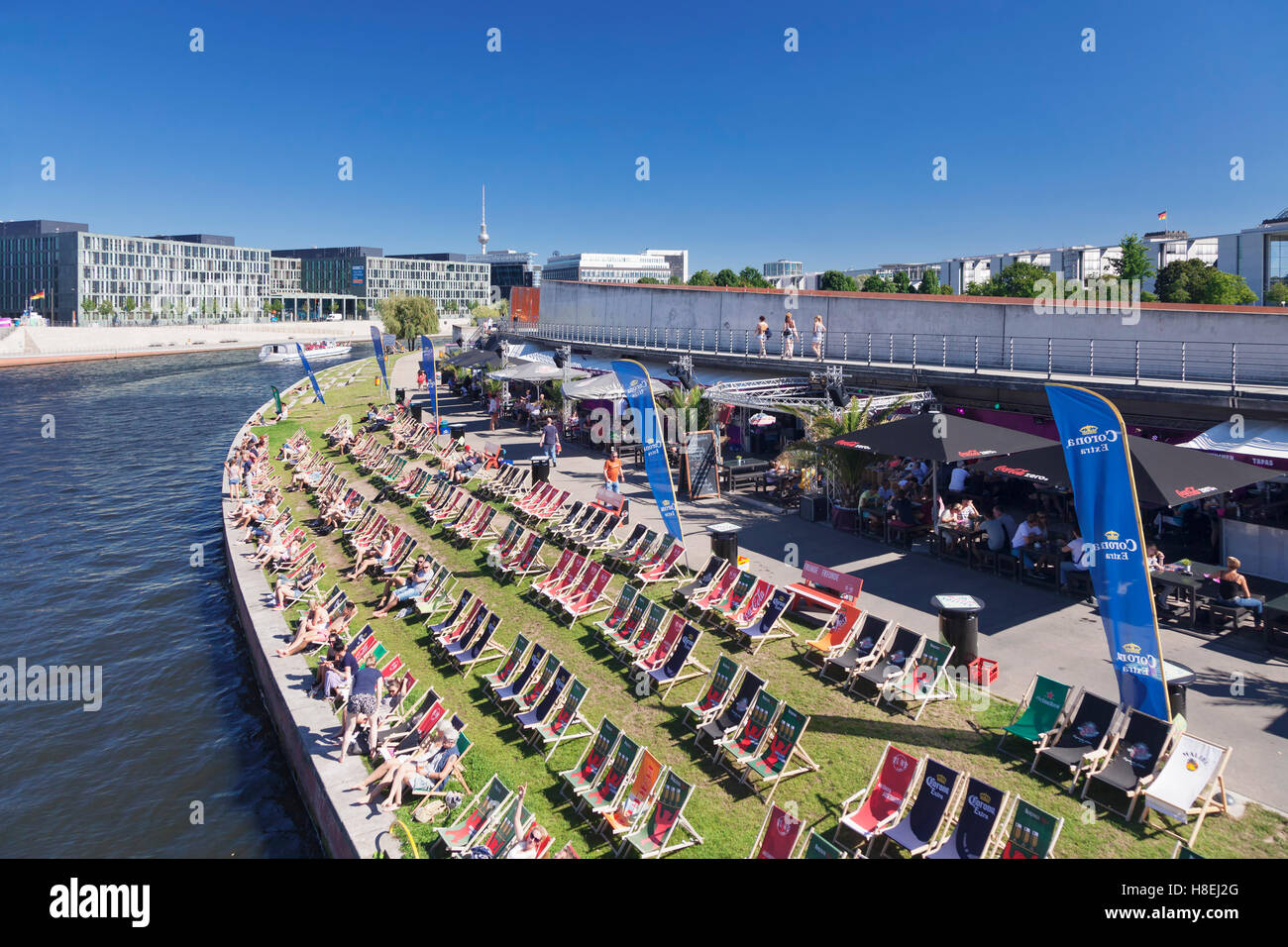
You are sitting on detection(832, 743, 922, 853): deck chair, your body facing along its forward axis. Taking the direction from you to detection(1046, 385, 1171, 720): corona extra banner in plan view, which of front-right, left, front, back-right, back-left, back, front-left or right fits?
back

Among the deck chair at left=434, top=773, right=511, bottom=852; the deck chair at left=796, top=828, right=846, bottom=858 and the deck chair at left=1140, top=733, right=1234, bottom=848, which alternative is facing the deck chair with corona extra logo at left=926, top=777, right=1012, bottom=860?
the deck chair at left=1140, top=733, right=1234, bottom=848

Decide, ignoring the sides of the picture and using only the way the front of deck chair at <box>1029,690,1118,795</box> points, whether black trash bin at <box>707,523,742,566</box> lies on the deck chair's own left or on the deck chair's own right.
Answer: on the deck chair's own right

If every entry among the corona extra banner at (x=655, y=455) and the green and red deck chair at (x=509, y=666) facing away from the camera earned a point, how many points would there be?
1

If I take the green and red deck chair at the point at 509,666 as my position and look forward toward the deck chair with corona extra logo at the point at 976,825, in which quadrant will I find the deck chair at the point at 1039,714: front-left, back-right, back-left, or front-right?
front-left

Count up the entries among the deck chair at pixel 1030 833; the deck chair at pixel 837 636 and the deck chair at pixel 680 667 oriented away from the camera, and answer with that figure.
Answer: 0

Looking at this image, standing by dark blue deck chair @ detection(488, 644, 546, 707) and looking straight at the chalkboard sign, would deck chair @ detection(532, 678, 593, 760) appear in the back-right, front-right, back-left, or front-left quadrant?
back-right

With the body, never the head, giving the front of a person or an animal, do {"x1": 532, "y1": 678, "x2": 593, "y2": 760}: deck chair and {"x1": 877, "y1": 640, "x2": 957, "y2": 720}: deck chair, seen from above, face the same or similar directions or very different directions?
same or similar directions
